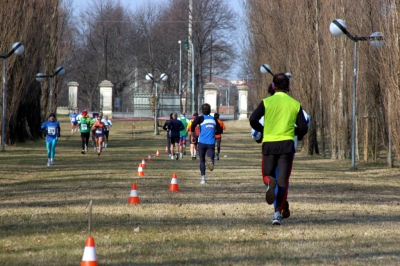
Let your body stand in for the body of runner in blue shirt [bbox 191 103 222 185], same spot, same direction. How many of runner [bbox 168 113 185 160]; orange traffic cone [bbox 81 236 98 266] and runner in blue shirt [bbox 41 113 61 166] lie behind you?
1

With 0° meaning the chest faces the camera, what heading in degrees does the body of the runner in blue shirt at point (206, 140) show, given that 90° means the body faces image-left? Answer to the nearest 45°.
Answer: approximately 180°

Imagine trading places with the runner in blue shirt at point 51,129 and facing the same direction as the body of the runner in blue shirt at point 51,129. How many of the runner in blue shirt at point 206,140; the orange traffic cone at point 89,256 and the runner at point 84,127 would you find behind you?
1

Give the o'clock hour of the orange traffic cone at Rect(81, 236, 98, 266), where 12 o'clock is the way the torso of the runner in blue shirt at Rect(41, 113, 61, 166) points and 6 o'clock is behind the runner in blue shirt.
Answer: The orange traffic cone is roughly at 12 o'clock from the runner in blue shirt.

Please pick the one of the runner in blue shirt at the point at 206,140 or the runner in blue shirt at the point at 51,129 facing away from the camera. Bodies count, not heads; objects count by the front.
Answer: the runner in blue shirt at the point at 206,140

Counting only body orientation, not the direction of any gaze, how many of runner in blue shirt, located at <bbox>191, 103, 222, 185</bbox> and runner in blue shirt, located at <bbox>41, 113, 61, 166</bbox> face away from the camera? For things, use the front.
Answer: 1

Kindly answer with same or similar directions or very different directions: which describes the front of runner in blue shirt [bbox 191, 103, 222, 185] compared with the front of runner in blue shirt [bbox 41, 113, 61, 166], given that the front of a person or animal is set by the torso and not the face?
very different directions

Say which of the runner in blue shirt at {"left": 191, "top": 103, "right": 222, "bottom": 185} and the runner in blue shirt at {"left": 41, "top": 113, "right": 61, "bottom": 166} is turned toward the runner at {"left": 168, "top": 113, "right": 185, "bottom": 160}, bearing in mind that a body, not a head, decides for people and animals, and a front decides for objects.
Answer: the runner in blue shirt at {"left": 191, "top": 103, "right": 222, "bottom": 185}

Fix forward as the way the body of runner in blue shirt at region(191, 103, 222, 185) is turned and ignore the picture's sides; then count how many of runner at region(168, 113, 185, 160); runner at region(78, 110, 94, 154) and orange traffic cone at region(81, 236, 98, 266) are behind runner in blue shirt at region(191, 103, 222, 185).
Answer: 1

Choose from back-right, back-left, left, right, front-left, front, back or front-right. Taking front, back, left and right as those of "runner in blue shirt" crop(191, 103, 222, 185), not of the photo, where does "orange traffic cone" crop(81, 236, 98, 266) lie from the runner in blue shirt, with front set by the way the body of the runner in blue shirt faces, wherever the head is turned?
back

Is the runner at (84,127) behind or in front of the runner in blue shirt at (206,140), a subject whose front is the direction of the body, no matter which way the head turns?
in front

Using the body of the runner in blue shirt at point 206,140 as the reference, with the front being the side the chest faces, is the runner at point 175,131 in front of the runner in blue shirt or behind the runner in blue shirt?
in front

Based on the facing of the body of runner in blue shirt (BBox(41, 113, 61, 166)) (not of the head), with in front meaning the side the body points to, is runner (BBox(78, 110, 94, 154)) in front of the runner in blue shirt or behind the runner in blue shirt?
behind

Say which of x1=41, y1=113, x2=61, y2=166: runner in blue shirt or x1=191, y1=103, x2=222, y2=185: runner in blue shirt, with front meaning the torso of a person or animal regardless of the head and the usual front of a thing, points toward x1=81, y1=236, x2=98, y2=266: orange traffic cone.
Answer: x1=41, y1=113, x2=61, y2=166: runner in blue shirt
